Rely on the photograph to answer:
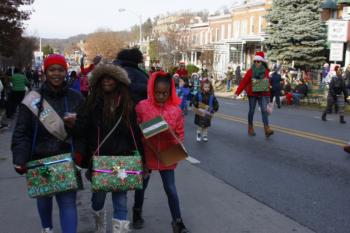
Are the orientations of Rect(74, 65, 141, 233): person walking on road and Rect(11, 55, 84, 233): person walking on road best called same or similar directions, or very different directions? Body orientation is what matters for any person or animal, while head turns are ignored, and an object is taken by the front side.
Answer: same or similar directions

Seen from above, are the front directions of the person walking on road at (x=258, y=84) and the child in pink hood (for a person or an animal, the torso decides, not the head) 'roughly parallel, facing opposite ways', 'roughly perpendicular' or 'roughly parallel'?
roughly parallel

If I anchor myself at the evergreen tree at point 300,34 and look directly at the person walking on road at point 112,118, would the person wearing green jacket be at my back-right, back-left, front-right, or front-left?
front-right

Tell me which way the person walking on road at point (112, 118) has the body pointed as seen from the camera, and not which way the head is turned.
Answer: toward the camera

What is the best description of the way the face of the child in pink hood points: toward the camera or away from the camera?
toward the camera

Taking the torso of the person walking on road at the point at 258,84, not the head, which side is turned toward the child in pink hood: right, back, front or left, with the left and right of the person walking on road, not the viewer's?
front

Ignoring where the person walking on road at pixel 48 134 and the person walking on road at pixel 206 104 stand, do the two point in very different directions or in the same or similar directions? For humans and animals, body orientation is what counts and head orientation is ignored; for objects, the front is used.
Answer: same or similar directions

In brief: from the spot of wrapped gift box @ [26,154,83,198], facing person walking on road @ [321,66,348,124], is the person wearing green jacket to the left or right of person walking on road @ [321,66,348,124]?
left

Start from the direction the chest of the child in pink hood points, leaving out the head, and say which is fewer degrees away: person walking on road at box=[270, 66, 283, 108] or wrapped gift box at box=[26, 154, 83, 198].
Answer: the wrapped gift box

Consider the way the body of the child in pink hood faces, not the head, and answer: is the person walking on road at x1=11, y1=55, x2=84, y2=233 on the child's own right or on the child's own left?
on the child's own right

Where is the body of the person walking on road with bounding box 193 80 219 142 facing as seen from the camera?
toward the camera

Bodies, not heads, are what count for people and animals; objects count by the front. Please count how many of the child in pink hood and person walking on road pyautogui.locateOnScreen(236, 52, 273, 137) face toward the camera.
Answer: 2

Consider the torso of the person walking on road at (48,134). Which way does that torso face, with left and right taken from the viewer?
facing the viewer

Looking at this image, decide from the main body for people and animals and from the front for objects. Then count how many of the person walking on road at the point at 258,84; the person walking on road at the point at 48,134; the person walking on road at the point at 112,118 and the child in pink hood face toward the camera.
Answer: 4

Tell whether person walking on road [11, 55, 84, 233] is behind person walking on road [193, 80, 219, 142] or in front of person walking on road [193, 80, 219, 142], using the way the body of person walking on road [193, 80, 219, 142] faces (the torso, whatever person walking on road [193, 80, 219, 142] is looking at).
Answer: in front

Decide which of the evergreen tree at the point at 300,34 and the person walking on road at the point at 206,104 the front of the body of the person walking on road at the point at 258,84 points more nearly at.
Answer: the person walking on road

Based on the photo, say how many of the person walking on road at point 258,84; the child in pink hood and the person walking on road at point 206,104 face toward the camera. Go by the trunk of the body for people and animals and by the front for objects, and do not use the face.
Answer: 3

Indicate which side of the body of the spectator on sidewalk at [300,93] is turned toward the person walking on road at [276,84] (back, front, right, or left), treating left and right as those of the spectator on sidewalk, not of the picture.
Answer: front

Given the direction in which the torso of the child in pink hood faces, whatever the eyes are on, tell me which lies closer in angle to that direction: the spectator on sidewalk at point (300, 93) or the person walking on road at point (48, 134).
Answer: the person walking on road
